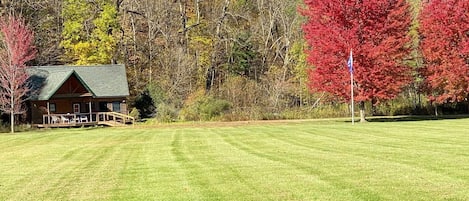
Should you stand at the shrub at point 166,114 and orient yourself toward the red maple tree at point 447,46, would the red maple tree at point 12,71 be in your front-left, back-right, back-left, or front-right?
back-right

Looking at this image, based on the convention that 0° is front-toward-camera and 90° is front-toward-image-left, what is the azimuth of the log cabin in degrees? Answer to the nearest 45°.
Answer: approximately 0°

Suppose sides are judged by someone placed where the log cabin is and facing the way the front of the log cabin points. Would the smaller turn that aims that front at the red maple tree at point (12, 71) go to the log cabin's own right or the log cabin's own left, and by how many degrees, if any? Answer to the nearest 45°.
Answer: approximately 45° to the log cabin's own right

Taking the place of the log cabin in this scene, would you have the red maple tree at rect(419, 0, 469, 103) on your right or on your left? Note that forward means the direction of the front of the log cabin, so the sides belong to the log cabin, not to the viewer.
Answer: on your left

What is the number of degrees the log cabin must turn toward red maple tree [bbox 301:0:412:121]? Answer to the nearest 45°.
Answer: approximately 45° to its left

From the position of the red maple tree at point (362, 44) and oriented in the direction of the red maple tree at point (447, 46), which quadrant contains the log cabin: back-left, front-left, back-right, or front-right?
back-left
